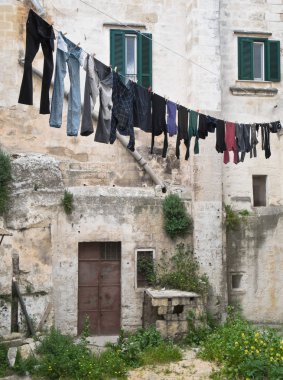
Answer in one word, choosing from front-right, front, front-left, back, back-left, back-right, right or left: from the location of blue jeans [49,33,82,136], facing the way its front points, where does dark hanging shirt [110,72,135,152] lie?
back-left

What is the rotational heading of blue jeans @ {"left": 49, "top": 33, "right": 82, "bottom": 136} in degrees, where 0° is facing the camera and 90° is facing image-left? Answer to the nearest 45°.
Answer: approximately 0°

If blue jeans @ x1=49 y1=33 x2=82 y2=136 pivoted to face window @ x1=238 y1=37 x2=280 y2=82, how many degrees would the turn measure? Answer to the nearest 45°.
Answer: approximately 135° to its left

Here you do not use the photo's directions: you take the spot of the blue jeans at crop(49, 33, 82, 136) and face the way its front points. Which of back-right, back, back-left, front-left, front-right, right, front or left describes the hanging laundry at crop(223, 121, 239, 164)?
back-left

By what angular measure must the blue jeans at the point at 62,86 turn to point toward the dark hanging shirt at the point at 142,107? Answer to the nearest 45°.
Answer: approximately 135° to its left

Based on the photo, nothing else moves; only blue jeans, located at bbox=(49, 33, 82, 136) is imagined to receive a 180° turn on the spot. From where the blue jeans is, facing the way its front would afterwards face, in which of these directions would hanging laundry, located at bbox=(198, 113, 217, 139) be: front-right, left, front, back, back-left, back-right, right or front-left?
front-right

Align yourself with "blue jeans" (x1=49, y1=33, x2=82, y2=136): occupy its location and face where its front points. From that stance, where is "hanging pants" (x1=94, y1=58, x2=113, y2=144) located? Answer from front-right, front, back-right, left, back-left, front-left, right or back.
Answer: back-left

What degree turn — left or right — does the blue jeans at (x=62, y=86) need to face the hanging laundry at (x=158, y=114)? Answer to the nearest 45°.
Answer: approximately 135° to its left

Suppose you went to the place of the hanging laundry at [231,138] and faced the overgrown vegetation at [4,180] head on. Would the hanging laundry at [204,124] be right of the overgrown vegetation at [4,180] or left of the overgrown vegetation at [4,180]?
left

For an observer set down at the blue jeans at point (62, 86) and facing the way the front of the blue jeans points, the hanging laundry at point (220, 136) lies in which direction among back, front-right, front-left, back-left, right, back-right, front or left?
back-left

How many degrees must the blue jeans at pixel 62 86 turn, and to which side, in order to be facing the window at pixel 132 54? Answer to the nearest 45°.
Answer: approximately 180°
